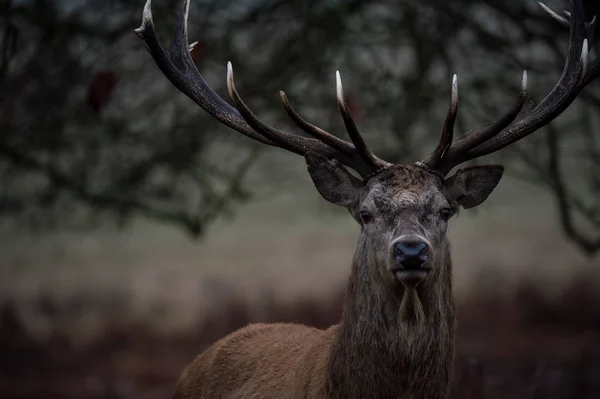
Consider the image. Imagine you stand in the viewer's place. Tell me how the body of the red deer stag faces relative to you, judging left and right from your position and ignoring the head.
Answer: facing the viewer and to the right of the viewer
